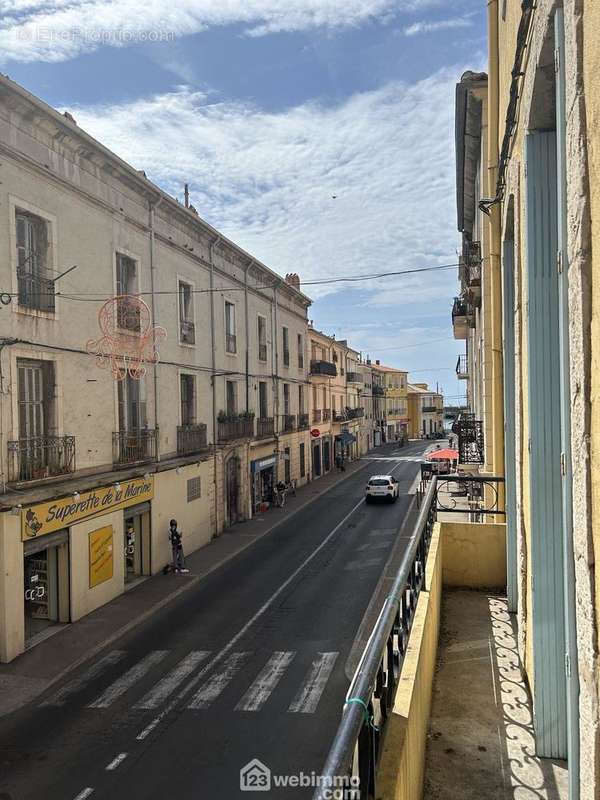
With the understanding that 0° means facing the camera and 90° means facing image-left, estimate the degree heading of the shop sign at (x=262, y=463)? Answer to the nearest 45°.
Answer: approximately 315°

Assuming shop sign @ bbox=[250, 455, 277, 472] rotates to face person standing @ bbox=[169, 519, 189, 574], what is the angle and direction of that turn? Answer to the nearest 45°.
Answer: approximately 45° to its right

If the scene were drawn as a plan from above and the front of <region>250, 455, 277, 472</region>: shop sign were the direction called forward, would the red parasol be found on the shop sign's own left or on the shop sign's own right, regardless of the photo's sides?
on the shop sign's own left

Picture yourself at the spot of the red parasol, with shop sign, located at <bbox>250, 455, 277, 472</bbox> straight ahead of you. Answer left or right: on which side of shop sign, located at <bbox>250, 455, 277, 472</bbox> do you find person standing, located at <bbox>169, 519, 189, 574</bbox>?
left
